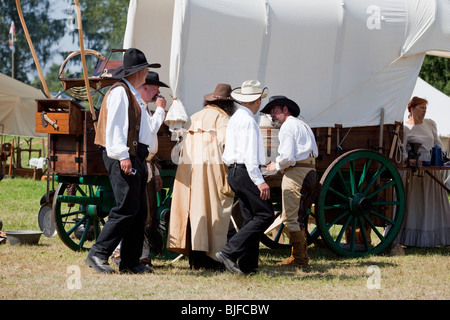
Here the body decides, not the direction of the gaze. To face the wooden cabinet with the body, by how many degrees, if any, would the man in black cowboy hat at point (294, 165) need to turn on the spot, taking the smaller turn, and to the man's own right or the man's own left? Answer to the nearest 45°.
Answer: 0° — they already face it

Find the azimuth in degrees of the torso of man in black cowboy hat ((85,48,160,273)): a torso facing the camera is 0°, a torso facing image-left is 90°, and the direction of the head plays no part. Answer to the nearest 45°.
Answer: approximately 270°

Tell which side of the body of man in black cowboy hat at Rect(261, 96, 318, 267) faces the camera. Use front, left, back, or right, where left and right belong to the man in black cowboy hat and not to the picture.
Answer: left

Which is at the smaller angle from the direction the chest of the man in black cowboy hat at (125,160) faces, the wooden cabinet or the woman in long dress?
the woman in long dress

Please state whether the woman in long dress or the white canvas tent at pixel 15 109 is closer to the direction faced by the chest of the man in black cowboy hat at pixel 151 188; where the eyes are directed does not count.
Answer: the woman in long dress

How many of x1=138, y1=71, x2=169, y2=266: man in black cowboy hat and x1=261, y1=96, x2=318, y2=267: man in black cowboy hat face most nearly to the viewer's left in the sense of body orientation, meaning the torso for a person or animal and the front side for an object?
1
